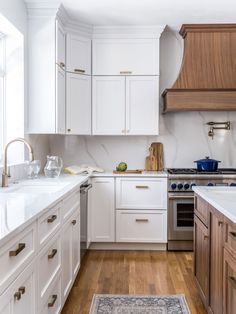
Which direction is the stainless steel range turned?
toward the camera

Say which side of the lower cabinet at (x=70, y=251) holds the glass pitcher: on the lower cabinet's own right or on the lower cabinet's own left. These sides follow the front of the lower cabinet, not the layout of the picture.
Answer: on the lower cabinet's own left

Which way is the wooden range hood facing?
toward the camera

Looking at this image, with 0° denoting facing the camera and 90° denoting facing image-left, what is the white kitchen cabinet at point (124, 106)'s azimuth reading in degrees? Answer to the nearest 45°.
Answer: approximately 0°

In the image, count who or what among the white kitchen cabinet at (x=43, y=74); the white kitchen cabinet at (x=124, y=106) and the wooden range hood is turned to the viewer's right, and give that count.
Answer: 1

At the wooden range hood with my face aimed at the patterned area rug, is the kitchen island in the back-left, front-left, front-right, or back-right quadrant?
front-left

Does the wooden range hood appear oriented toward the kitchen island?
yes

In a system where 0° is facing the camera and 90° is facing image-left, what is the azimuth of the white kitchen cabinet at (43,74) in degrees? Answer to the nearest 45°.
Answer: approximately 270°

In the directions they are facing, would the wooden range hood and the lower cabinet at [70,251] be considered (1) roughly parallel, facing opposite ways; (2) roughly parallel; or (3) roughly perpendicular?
roughly perpendicular

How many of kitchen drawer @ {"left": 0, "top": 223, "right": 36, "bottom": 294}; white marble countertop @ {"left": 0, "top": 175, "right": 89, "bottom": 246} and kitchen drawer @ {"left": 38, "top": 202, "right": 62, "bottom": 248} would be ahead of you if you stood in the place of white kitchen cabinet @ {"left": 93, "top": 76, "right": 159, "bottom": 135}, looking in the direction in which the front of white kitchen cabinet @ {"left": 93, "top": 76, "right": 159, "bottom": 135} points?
3

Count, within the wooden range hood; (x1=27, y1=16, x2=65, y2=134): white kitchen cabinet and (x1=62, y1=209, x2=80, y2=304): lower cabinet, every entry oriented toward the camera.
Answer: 1

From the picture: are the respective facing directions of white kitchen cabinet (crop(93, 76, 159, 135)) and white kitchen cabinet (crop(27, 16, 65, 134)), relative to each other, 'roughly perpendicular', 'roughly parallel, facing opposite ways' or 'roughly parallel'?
roughly perpendicular

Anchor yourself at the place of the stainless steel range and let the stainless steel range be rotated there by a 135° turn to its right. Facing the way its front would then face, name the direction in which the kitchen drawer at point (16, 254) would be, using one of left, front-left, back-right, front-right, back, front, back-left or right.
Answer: back-left
